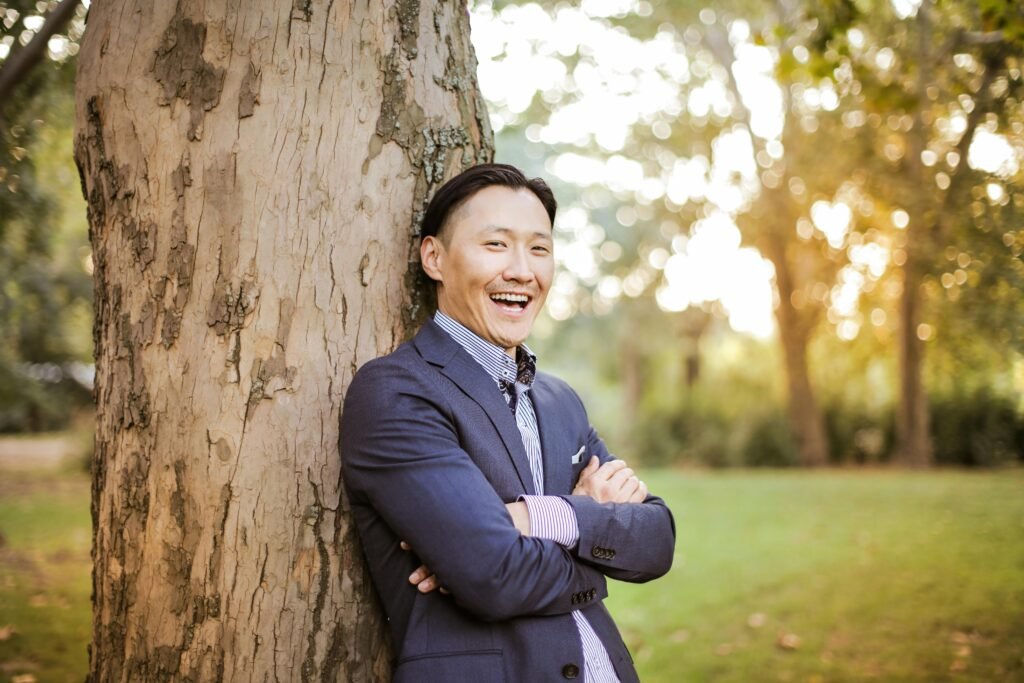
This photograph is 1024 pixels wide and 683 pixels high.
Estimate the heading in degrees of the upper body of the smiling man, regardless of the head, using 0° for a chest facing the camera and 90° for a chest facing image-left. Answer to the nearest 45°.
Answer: approximately 315°

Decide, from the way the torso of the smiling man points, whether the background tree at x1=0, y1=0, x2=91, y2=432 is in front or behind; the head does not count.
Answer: behind

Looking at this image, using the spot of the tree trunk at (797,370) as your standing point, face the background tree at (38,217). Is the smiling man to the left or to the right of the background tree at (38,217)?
left

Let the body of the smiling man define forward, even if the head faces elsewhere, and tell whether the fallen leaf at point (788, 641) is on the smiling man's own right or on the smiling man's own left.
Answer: on the smiling man's own left

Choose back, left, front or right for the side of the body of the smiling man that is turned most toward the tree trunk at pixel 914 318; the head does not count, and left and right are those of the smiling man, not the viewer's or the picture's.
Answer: left
